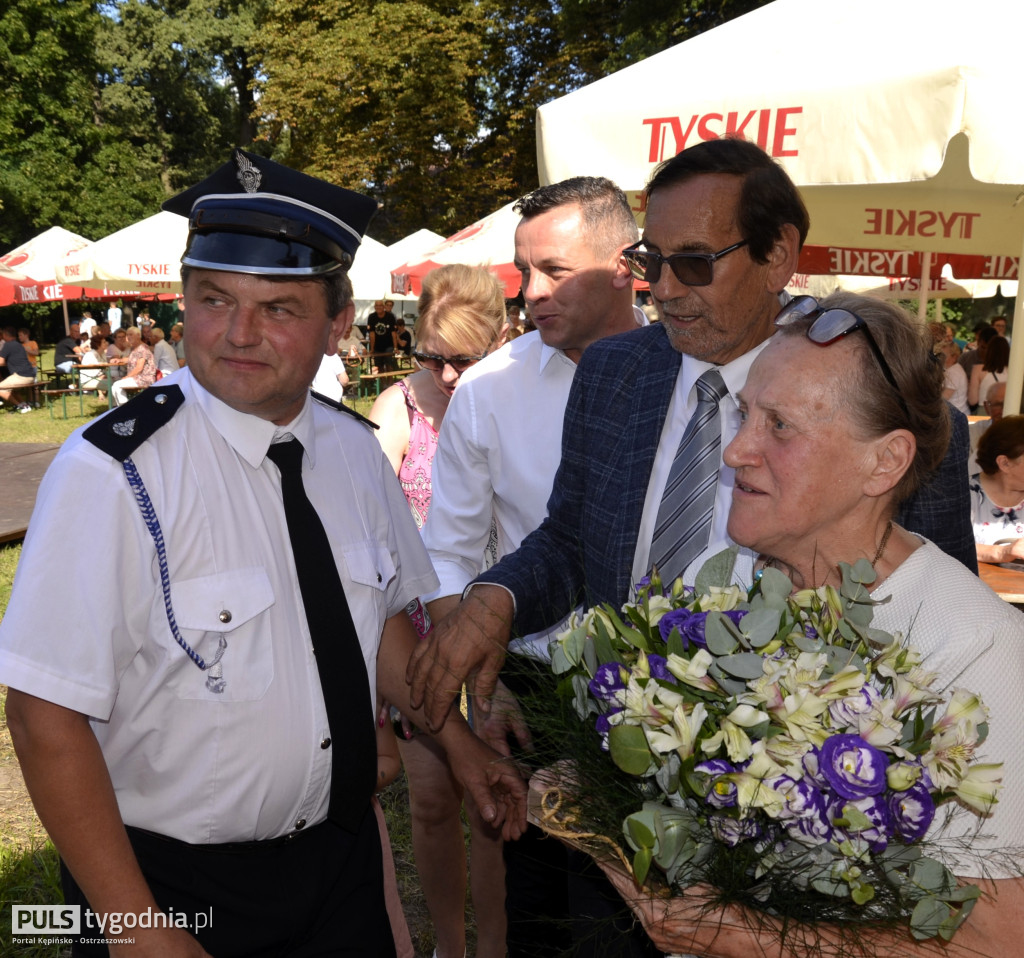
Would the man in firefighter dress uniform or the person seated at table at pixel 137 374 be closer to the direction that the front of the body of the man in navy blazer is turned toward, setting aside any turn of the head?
the man in firefighter dress uniform

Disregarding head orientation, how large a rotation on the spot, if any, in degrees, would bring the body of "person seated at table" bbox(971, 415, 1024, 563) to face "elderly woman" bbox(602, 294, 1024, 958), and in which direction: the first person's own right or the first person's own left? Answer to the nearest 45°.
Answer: approximately 45° to the first person's own right

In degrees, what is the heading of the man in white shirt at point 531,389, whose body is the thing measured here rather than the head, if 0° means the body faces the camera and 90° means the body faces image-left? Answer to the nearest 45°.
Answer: approximately 45°

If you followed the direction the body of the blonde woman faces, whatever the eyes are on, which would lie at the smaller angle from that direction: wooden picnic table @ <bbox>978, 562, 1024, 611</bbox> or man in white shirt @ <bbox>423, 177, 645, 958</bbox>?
the man in white shirt
